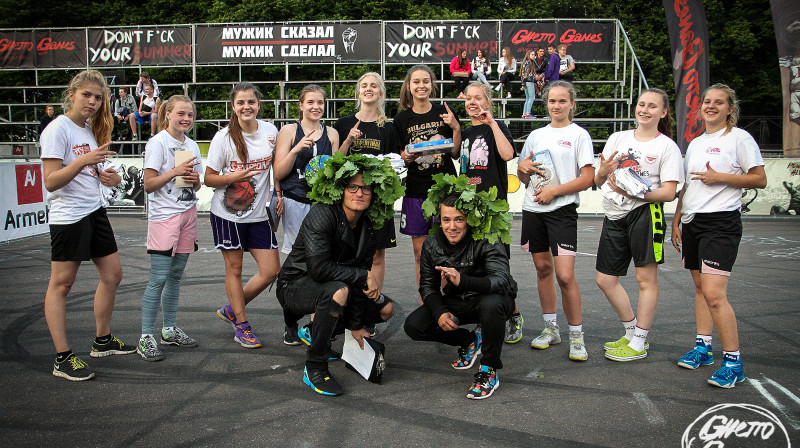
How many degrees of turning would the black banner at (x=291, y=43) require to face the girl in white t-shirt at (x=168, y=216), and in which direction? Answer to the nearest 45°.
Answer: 0° — it already faces them

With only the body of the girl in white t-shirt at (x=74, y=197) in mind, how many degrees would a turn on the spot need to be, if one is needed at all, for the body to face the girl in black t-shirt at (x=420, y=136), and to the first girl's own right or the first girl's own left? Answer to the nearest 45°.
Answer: approximately 45° to the first girl's own left

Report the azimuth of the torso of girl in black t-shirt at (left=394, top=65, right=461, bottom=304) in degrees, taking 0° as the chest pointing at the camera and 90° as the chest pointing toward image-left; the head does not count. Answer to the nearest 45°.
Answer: approximately 0°

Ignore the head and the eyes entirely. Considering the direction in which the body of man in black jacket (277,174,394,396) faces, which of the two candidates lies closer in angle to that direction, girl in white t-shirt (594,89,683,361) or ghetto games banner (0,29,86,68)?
the girl in white t-shirt

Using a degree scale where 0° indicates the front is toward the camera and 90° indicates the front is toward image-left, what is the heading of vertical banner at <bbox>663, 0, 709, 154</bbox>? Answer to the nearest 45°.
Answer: approximately 0°

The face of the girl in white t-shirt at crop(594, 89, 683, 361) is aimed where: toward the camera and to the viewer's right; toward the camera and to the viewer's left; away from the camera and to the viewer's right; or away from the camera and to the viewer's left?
toward the camera and to the viewer's left

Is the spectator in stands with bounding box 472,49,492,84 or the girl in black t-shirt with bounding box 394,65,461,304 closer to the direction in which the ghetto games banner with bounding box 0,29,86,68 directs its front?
the girl in black t-shirt

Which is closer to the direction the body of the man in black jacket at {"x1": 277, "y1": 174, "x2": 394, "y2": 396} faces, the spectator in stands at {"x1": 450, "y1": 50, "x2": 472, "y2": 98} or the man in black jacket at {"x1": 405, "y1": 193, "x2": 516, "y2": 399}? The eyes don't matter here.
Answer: the man in black jacket
